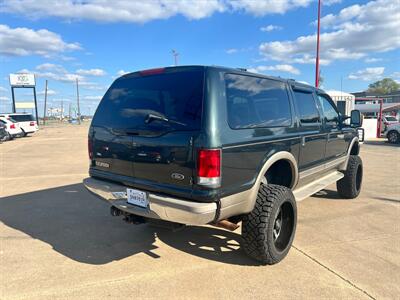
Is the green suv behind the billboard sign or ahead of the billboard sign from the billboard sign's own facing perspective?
ahead

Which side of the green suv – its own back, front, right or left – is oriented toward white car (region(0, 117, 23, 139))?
left

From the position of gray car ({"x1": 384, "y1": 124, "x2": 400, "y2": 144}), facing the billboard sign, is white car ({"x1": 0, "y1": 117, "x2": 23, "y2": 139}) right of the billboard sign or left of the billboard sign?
left

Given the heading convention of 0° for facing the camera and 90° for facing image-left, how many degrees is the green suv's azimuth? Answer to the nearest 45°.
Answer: approximately 225°

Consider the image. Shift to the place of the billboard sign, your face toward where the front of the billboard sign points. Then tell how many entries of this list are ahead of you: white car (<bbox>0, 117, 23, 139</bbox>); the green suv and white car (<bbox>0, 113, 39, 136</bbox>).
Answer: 3

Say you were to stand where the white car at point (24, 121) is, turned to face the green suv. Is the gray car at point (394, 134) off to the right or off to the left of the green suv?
left

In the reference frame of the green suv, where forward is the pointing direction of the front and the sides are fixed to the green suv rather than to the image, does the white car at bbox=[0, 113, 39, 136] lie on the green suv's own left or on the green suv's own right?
on the green suv's own left

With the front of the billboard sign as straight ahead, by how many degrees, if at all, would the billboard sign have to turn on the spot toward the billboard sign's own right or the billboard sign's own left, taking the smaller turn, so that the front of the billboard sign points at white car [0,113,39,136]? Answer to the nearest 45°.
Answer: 0° — it already faces it

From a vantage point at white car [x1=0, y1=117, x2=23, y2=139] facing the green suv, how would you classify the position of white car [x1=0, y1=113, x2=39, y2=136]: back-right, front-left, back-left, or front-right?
back-left

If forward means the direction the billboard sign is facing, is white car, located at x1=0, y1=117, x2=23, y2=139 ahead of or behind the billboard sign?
ahead

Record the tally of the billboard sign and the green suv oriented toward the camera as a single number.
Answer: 1
